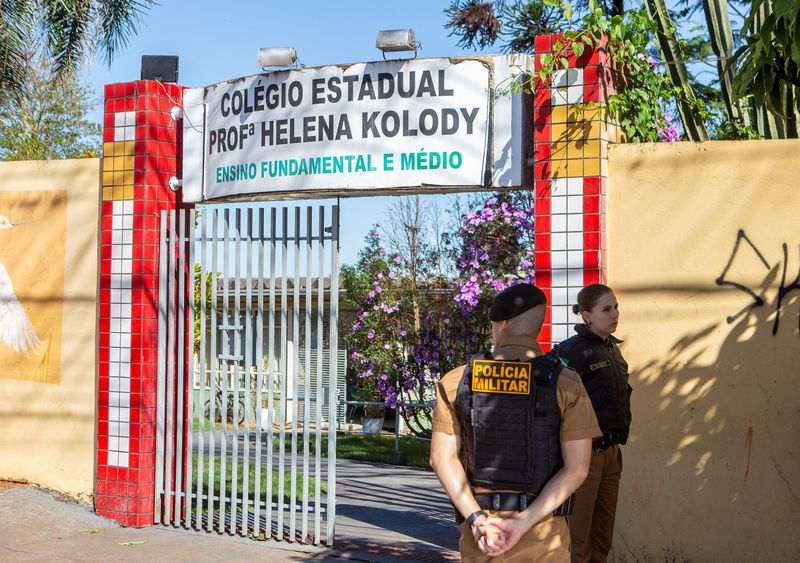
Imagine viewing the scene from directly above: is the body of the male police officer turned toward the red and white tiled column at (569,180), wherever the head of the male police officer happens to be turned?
yes

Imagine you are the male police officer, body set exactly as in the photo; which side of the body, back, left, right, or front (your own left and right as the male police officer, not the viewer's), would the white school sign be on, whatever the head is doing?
front

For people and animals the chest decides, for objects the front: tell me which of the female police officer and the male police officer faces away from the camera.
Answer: the male police officer

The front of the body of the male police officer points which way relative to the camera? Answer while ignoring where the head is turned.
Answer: away from the camera

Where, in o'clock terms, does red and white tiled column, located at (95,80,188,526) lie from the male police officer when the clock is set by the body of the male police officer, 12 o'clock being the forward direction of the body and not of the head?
The red and white tiled column is roughly at 11 o'clock from the male police officer.

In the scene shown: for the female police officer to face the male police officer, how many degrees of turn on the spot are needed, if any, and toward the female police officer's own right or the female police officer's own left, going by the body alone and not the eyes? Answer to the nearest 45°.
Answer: approximately 45° to the female police officer's own right

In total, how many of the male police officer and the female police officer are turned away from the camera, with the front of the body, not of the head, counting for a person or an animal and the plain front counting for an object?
1
